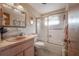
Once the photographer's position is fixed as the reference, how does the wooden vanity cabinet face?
facing the viewer and to the right of the viewer

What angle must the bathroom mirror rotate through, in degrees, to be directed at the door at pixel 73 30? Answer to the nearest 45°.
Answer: approximately 45° to its left

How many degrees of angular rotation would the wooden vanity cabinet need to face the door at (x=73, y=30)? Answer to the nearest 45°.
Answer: approximately 45° to its left

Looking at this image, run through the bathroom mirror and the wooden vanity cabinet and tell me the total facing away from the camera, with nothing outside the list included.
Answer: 0

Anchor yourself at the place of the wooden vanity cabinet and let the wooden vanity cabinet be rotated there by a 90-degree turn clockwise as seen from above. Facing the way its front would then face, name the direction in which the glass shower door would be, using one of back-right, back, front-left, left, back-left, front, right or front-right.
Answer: back-left

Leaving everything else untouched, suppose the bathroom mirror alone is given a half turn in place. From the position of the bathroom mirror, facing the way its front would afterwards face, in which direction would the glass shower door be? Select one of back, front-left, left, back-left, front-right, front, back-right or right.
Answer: back-right
